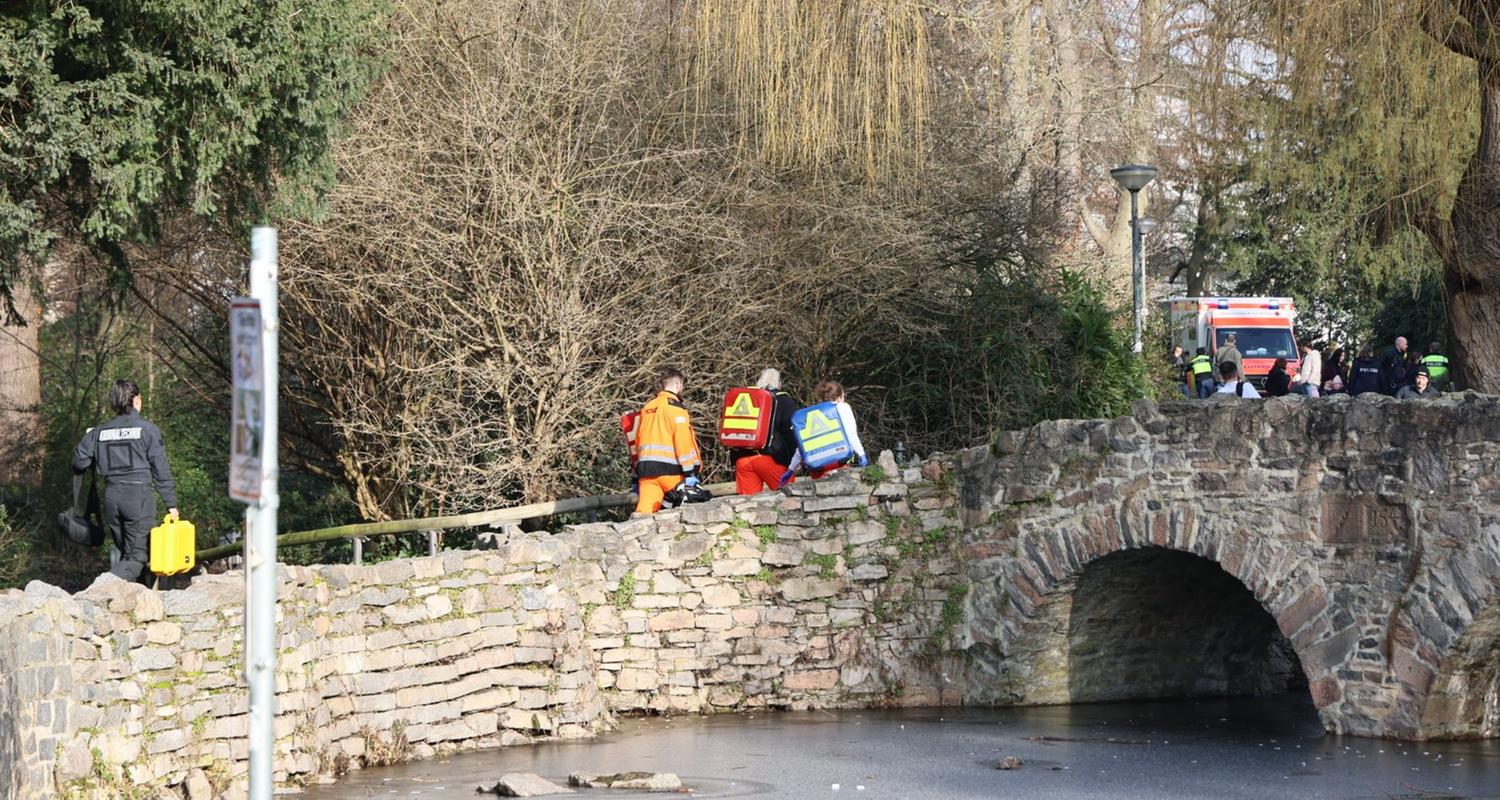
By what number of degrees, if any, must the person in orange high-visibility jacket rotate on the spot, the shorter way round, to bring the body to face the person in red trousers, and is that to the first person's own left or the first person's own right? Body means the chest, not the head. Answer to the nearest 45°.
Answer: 0° — they already face them

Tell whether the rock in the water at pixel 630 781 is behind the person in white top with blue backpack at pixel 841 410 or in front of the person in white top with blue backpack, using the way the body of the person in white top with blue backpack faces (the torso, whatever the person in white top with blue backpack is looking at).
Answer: behind

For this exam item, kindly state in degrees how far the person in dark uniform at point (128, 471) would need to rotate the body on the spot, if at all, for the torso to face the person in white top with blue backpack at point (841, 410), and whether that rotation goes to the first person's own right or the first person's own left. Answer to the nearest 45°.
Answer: approximately 45° to the first person's own right

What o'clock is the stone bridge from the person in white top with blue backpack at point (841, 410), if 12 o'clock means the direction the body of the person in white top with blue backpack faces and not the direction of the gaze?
The stone bridge is roughly at 2 o'clock from the person in white top with blue backpack.

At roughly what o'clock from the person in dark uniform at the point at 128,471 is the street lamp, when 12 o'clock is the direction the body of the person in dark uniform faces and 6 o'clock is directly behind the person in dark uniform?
The street lamp is roughly at 1 o'clock from the person in dark uniform.

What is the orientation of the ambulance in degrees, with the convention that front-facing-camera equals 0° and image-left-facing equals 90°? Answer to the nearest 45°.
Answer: approximately 315°

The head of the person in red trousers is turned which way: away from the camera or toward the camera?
away from the camera

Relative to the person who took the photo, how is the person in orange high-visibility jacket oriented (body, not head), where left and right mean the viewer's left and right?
facing away from the viewer and to the right of the viewer

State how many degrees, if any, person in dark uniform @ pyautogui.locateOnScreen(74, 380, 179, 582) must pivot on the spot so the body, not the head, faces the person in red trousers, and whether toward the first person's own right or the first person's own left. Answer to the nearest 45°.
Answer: approximately 45° to the first person's own right

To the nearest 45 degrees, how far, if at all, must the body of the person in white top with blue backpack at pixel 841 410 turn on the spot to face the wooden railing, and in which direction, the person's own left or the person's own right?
approximately 135° to the person's own left

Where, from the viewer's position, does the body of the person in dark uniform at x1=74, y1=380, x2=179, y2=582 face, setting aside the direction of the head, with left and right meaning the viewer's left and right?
facing away from the viewer and to the right of the viewer
